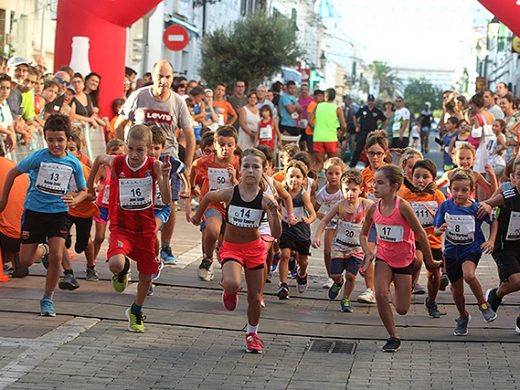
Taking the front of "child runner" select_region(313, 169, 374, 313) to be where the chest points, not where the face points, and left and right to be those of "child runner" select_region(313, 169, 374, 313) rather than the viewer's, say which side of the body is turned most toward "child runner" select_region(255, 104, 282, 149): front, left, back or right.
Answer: back

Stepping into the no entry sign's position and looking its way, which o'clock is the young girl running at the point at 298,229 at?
The young girl running is roughly at 12 o'clock from the no entry sign.

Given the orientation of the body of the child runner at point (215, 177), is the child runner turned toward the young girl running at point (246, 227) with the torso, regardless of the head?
yes

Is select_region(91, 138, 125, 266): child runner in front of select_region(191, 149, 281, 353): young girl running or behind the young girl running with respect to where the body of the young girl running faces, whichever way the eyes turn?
behind

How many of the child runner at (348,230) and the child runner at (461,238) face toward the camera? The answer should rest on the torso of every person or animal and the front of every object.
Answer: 2

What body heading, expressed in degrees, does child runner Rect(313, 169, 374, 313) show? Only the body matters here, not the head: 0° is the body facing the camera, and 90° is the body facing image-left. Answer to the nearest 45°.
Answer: approximately 0°

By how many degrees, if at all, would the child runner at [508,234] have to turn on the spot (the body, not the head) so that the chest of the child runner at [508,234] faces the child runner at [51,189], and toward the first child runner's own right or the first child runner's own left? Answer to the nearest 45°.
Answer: approximately 135° to the first child runner's own right

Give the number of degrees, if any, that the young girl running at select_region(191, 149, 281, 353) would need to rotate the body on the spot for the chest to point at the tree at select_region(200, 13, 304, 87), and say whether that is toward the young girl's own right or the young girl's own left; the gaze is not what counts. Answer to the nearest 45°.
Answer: approximately 180°
